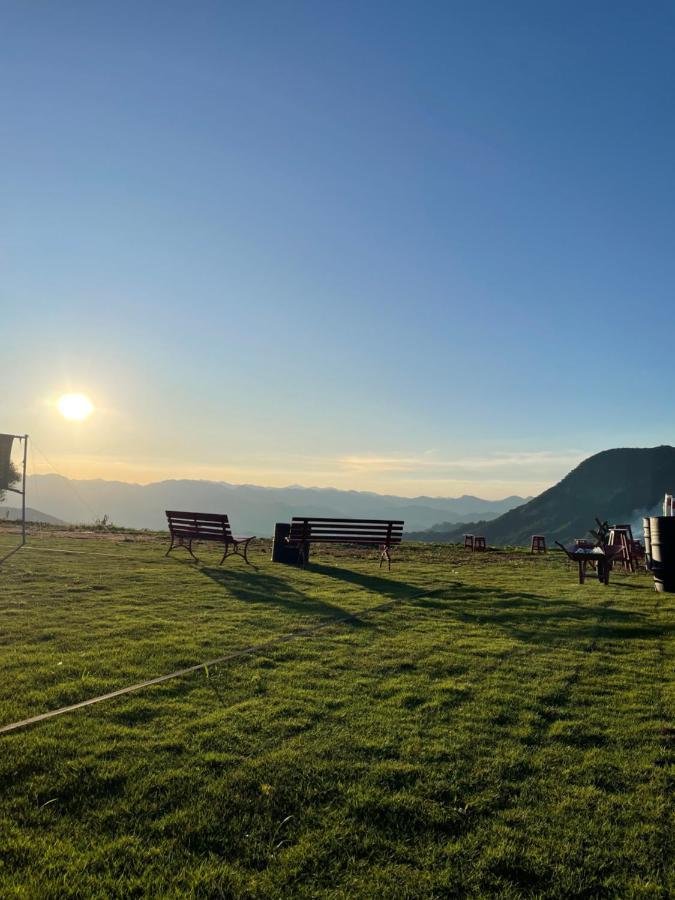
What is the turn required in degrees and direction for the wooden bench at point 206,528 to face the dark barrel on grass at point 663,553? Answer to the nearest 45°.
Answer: approximately 90° to its right

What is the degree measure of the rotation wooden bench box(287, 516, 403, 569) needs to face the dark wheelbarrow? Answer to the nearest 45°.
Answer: approximately 135° to its right

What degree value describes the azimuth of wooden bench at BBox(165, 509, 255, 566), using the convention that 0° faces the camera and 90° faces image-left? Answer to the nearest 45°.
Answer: approximately 225°

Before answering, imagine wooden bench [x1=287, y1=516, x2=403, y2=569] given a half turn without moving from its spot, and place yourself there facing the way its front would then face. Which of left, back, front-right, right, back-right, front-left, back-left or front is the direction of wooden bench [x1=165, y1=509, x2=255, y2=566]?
right

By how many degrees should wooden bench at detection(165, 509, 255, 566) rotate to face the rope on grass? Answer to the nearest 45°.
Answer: approximately 135° to its right

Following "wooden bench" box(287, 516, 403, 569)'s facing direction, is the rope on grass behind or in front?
behind

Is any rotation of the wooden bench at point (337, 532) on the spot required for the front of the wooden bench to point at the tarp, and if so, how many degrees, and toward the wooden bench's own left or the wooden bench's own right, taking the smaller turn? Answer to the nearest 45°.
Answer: approximately 90° to the wooden bench's own left

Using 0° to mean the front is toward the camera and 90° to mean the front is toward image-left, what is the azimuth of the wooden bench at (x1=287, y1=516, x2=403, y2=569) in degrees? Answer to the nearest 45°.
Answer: approximately 180°

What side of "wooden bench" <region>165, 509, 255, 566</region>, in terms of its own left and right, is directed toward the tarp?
left
